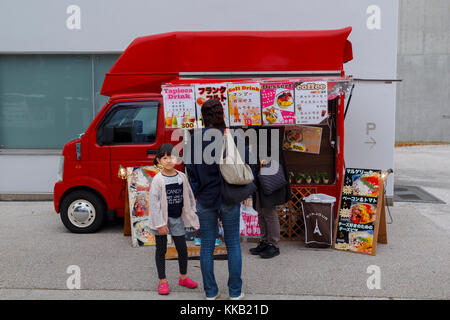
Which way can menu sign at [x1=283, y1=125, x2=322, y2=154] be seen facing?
toward the camera

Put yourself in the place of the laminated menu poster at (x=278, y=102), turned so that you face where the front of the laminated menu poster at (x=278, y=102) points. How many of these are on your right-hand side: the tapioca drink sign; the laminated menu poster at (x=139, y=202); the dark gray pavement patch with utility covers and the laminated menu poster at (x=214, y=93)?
3

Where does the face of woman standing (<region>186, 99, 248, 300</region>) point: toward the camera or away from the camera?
away from the camera

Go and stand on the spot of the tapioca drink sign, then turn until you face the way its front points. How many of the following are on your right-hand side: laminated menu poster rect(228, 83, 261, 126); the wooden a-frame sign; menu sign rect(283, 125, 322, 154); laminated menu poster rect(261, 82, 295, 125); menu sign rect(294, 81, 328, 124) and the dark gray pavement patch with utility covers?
0

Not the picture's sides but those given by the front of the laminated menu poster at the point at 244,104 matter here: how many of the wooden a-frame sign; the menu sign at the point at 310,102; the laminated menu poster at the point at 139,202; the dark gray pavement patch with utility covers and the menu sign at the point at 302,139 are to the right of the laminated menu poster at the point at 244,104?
1

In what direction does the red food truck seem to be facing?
to the viewer's left

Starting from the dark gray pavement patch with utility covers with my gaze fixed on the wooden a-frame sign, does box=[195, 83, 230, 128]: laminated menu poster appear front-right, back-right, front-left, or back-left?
front-right

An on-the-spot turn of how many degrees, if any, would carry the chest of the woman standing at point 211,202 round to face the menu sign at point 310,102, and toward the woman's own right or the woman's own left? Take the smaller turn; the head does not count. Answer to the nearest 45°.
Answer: approximately 45° to the woman's own right

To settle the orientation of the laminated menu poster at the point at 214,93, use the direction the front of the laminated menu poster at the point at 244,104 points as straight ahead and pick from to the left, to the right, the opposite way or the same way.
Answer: the same way

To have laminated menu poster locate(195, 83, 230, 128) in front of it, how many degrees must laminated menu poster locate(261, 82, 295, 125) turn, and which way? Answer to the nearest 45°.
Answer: approximately 90° to its right

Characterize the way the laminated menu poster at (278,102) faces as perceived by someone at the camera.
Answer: facing the viewer

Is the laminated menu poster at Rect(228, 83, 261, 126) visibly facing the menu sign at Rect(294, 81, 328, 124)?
no

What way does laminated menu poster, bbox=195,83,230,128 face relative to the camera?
toward the camera

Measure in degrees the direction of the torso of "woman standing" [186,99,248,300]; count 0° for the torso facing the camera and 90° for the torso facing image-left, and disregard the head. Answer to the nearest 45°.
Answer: approximately 180°

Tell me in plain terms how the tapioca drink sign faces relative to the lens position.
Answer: facing the viewer

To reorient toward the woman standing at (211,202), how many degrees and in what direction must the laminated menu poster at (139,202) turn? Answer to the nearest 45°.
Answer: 0° — it already faces them

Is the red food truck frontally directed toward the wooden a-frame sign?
no
